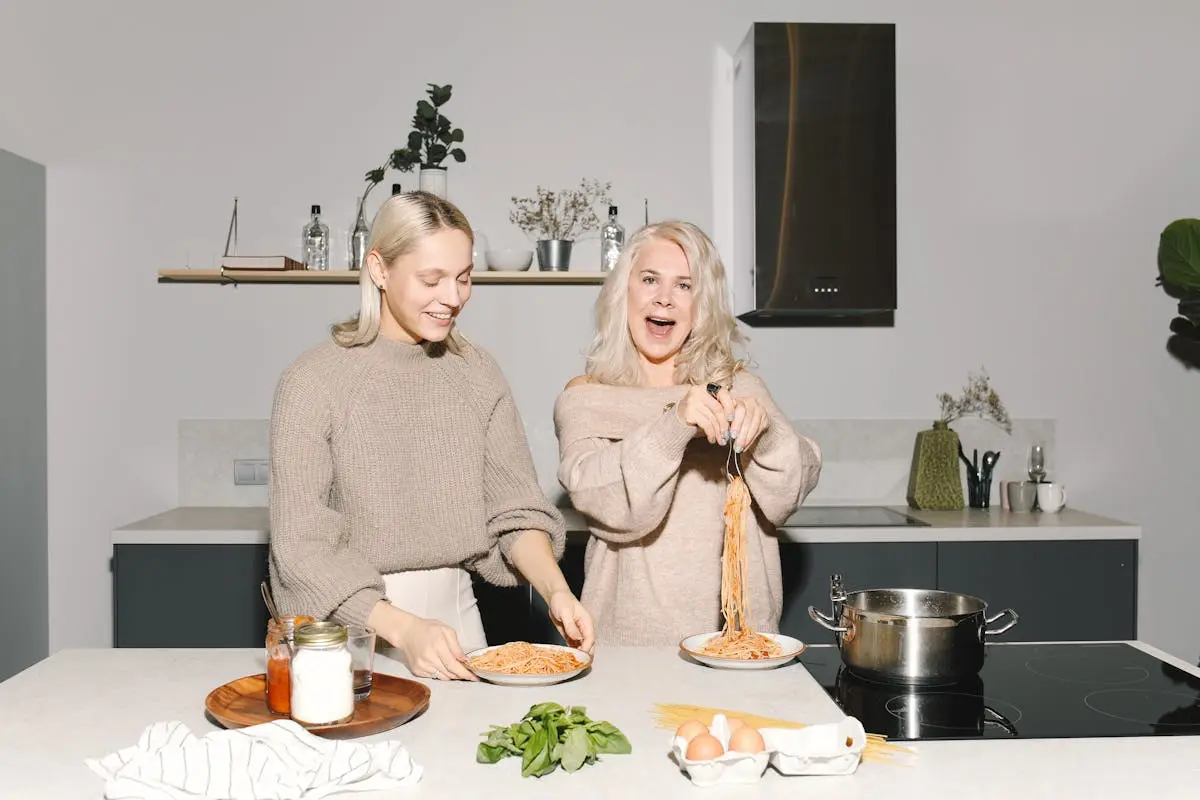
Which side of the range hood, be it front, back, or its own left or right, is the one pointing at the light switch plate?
right

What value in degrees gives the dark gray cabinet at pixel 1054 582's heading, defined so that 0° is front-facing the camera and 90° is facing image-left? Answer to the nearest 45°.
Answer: approximately 0°

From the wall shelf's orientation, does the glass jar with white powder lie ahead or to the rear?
ahead

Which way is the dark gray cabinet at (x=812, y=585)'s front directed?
toward the camera

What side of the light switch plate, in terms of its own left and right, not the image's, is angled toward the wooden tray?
front

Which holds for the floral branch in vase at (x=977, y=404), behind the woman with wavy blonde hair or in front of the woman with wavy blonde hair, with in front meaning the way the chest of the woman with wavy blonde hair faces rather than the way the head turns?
behind

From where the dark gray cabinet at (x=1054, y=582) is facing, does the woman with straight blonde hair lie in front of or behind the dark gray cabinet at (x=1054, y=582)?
in front

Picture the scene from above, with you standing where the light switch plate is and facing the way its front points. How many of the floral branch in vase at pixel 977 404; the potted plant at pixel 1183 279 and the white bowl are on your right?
0

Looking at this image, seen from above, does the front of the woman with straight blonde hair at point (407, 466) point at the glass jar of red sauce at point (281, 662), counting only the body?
no

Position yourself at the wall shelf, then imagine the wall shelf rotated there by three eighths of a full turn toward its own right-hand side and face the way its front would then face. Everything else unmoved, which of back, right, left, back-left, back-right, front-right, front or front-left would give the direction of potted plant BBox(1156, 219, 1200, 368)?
back-right

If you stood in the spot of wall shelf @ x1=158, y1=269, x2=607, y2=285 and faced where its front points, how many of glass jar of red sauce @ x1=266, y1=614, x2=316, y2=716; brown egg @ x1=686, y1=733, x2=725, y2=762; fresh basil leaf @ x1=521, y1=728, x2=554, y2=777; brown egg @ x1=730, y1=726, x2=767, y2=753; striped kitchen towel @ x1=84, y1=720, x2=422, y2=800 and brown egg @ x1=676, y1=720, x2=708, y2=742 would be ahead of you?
6

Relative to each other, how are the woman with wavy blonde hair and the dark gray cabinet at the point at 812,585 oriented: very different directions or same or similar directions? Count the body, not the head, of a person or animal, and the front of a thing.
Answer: same or similar directions

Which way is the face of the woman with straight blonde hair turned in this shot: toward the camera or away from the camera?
toward the camera

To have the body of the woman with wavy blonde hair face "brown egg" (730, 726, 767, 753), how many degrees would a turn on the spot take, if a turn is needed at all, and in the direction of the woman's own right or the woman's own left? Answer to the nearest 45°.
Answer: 0° — they already face it

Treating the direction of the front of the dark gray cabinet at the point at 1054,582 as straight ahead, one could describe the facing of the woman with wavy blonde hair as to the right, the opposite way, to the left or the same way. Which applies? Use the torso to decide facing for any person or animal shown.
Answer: the same way

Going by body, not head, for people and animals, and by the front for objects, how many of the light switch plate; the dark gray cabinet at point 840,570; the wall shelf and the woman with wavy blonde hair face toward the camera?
4

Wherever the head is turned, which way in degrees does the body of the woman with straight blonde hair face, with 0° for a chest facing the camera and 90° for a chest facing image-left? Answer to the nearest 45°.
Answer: approximately 315°

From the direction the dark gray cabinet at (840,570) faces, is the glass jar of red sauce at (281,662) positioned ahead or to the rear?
ahead

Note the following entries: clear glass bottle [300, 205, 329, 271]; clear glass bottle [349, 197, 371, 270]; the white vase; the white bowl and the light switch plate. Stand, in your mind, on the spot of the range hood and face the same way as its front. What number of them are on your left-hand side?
0

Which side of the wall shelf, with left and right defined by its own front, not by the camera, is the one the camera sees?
front

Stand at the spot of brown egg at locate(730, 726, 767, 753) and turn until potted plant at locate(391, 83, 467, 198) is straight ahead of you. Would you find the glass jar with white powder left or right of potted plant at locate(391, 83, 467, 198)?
left

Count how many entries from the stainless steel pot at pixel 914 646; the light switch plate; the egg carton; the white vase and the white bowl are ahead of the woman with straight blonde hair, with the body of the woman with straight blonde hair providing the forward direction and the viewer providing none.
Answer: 2

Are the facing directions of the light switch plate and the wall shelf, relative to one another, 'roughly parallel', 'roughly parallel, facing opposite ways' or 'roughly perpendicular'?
roughly parallel
